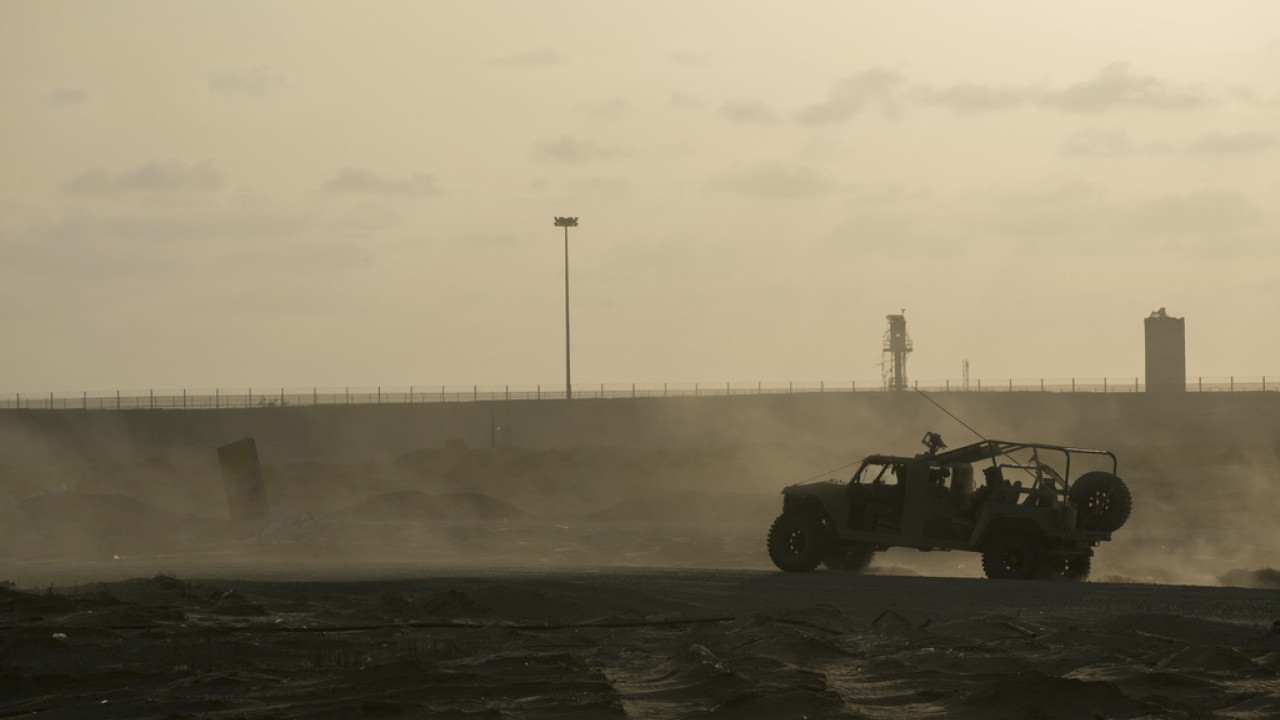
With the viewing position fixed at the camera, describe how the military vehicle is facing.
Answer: facing away from the viewer and to the left of the viewer
